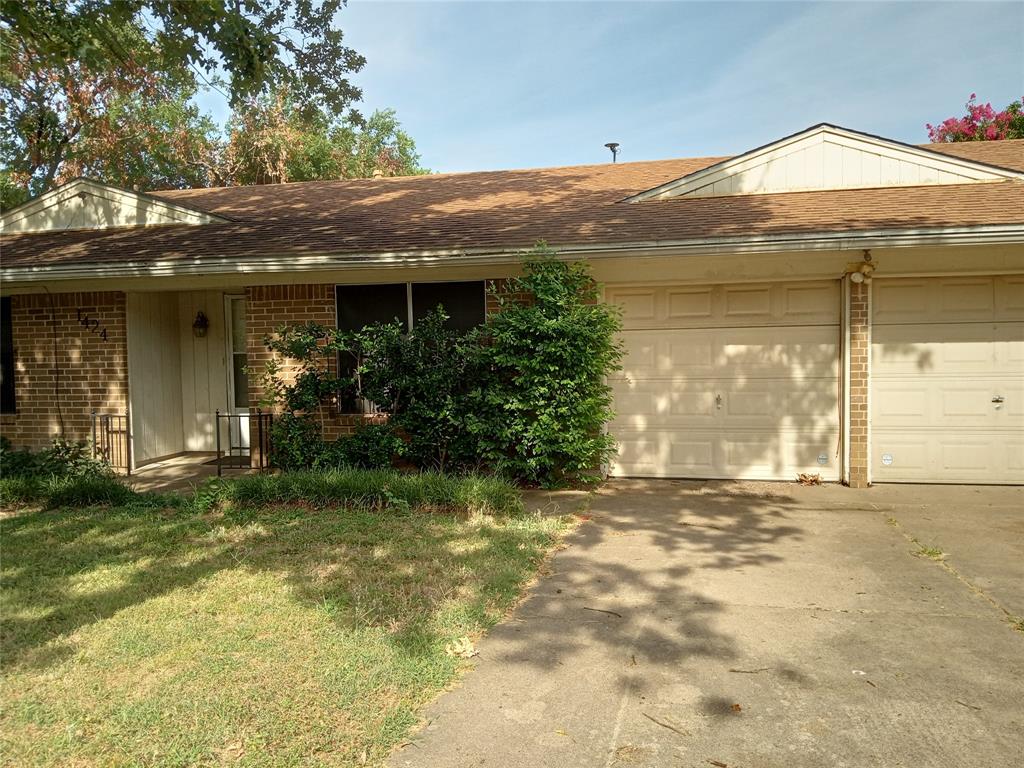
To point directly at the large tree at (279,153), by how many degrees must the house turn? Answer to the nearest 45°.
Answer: approximately 135° to its right

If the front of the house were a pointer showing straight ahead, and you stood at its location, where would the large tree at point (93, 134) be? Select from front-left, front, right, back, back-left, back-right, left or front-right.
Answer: back-right

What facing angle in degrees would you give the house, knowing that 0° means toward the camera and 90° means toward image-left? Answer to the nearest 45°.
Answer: approximately 0°

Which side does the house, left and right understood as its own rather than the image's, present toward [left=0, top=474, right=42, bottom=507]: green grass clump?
right

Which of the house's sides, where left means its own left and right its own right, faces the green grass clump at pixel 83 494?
right

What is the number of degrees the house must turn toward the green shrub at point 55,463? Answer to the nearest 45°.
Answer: approximately 90° to its right
